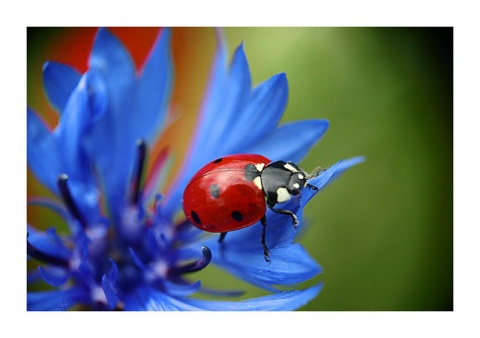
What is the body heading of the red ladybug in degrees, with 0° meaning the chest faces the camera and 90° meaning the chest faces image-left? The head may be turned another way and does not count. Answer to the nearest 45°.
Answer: approximately 270°
